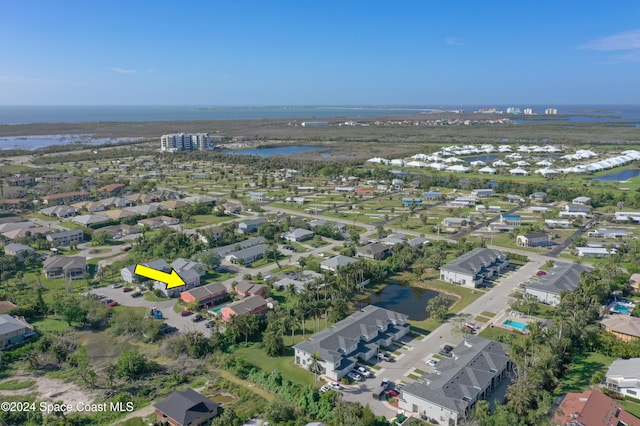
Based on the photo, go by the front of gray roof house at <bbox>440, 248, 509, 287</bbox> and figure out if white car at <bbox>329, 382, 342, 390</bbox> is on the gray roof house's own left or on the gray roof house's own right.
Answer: on the gray roof house's own right

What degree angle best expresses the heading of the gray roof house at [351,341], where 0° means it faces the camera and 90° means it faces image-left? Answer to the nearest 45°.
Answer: approximately 315°

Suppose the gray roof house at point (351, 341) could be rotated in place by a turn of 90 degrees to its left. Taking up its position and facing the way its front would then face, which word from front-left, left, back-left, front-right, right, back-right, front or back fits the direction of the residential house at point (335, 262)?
front-left

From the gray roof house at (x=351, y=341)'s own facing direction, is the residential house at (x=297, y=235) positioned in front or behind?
behind

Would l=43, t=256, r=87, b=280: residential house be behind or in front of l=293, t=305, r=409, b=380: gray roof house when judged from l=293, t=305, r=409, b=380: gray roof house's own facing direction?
behind

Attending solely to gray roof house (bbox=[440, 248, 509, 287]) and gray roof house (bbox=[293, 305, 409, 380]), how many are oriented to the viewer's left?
0

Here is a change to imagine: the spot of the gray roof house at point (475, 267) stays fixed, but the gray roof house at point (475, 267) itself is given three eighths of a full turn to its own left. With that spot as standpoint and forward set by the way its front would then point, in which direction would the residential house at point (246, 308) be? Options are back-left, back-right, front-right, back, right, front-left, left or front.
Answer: back-left

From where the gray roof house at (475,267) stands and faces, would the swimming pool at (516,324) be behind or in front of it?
in front
